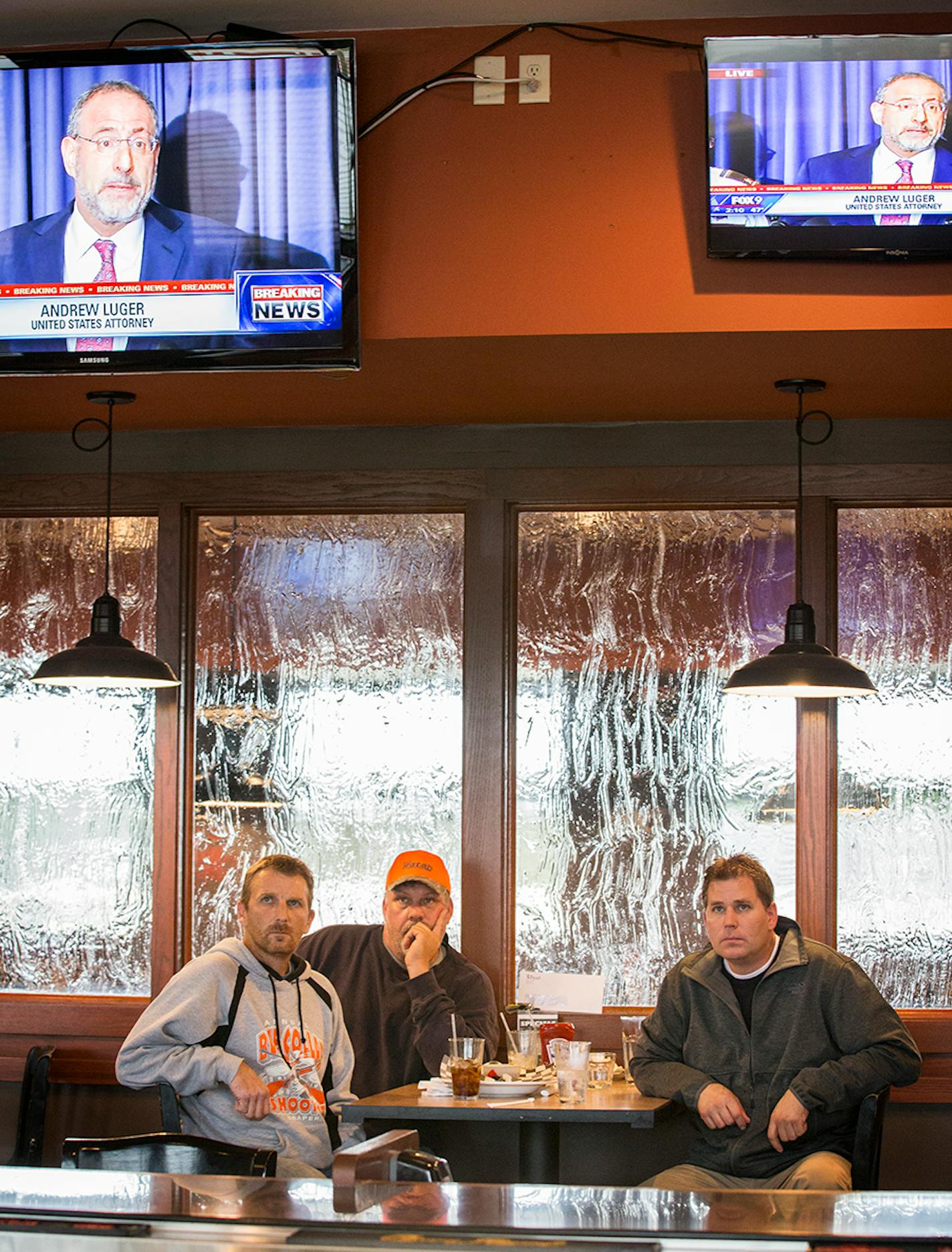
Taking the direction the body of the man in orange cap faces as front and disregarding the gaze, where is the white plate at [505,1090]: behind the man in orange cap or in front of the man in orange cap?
in front

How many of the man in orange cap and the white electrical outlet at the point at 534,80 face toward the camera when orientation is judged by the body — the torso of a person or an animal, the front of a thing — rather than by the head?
2

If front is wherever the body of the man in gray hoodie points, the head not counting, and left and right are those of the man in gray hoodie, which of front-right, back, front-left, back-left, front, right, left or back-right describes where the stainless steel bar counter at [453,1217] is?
front-right

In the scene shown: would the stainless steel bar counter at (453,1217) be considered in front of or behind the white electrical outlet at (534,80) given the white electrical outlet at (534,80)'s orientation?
in front

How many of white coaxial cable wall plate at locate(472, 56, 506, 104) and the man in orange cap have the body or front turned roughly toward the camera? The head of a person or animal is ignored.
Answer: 2
